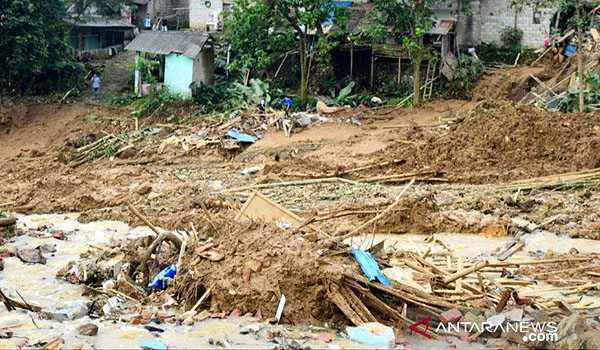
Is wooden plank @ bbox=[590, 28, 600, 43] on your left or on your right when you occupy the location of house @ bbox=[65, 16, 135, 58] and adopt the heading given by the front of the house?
on your left

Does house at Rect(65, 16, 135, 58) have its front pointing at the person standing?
yes

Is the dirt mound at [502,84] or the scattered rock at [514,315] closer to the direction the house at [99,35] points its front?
the scattered rock

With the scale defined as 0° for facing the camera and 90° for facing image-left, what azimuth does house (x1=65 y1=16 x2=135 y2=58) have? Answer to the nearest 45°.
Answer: approximately 0°

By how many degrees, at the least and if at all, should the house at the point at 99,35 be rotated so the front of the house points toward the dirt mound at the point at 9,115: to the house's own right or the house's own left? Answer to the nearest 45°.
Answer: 0° — it already faces it

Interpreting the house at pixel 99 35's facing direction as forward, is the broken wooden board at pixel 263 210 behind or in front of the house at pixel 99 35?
in front

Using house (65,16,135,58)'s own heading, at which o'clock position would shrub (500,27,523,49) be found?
The shrub is roughly at 10 o'clock from the house.

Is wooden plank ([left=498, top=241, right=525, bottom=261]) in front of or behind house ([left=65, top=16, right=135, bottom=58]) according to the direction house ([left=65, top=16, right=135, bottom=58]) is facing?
in front
